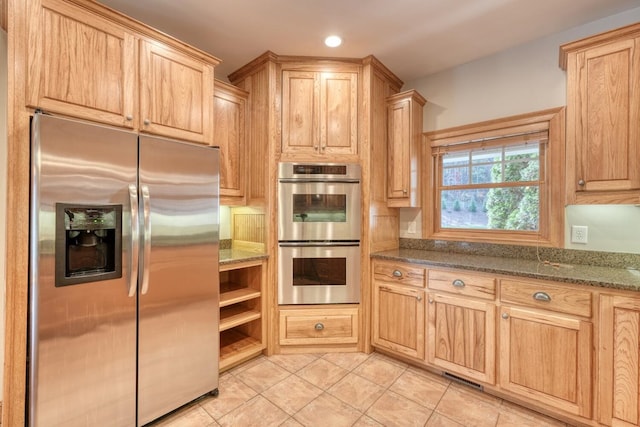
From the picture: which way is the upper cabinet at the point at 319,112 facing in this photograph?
toward the camera

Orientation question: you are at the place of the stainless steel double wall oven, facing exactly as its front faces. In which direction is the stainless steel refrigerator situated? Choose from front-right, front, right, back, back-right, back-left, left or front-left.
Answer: front-right

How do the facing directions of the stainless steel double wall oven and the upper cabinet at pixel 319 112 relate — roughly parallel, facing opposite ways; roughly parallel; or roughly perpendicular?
roughly parallel

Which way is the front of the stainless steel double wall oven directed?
toward the camera

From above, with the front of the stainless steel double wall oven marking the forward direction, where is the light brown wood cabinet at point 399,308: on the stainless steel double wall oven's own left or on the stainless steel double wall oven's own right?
on the stainless steel double wall oven's own left

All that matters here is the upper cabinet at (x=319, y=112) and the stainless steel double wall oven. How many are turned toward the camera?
2

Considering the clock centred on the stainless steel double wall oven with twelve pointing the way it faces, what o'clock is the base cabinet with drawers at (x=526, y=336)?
The base cabinet with drawers is roughly at 10 o'clock from the stainless steel double wall oven.

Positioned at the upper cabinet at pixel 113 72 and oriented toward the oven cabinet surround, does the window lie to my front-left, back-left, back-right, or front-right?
front-right

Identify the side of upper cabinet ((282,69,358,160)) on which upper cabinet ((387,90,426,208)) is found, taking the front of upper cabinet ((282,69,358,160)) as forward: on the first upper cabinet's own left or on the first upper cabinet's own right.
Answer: on the first upper cabinet's own left

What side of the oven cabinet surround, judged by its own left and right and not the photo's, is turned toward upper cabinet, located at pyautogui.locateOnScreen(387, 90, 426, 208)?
left

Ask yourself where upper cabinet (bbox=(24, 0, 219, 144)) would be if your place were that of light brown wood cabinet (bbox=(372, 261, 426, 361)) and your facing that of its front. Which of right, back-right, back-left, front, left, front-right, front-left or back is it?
front
